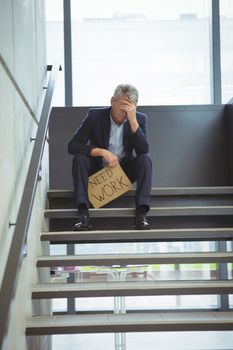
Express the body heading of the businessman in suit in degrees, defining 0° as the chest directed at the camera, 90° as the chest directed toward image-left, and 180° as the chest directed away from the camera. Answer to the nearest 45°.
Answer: approximately 0°
